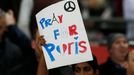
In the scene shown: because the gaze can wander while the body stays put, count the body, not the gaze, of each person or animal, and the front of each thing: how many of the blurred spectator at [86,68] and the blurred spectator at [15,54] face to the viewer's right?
0

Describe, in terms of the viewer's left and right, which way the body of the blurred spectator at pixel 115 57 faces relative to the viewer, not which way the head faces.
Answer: facing the viewer and to the right of the viewer

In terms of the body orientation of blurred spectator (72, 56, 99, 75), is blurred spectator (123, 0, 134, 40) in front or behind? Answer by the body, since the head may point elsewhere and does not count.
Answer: behind

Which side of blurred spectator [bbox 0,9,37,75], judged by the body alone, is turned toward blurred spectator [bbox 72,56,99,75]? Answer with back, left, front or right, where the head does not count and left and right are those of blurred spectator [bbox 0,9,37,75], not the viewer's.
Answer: left

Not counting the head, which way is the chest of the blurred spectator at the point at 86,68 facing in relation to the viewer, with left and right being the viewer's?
facing the viewer and to the left of the viewer
